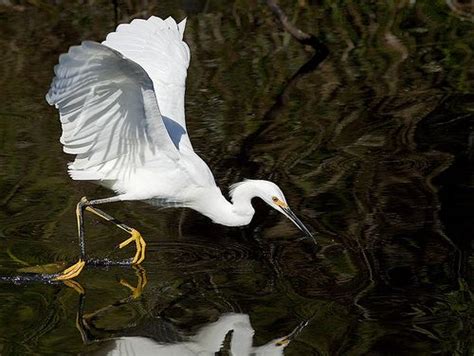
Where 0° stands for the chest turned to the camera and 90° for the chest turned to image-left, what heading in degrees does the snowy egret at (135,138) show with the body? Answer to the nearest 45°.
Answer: approximately 270°

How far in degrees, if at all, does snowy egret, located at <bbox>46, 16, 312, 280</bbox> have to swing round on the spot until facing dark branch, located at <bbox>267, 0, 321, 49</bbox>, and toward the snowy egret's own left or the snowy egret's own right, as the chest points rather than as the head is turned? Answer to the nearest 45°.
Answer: approximately 90° to the snowy egret's own left
